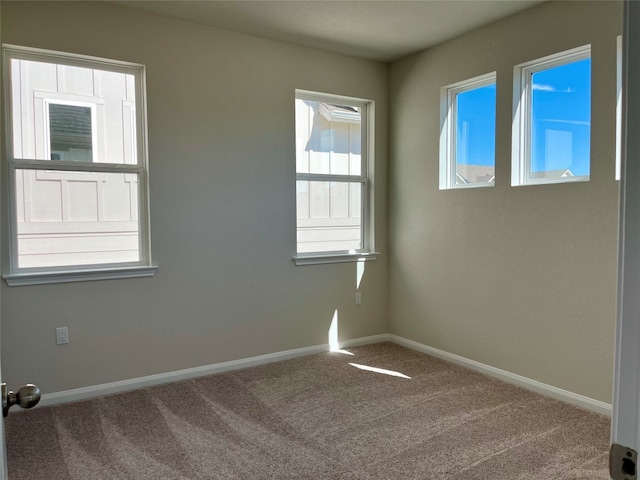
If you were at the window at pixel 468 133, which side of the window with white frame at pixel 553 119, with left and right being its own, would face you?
right

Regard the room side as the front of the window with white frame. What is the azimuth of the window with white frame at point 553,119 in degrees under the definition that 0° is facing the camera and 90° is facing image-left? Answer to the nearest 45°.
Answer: approximately 45°

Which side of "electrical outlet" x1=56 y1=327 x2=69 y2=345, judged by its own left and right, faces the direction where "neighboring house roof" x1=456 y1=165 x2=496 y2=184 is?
left

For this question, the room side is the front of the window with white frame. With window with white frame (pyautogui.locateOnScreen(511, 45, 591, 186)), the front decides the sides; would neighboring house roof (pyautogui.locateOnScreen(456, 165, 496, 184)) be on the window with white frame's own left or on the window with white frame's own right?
on the window with white frame's own right

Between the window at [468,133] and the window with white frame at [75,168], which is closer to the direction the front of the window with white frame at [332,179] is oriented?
the window

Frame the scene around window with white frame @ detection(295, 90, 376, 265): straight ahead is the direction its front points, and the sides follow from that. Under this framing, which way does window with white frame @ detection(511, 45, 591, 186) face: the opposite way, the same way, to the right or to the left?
to the right

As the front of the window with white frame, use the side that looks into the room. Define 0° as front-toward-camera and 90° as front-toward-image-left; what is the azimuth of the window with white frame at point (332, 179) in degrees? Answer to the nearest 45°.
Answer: approximately 315°

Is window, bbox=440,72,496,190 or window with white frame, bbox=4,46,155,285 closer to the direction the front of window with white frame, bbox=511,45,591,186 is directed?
the window with white frame

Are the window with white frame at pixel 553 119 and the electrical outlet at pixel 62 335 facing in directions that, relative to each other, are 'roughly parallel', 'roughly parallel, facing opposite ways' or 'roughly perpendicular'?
roughly perpendicular
